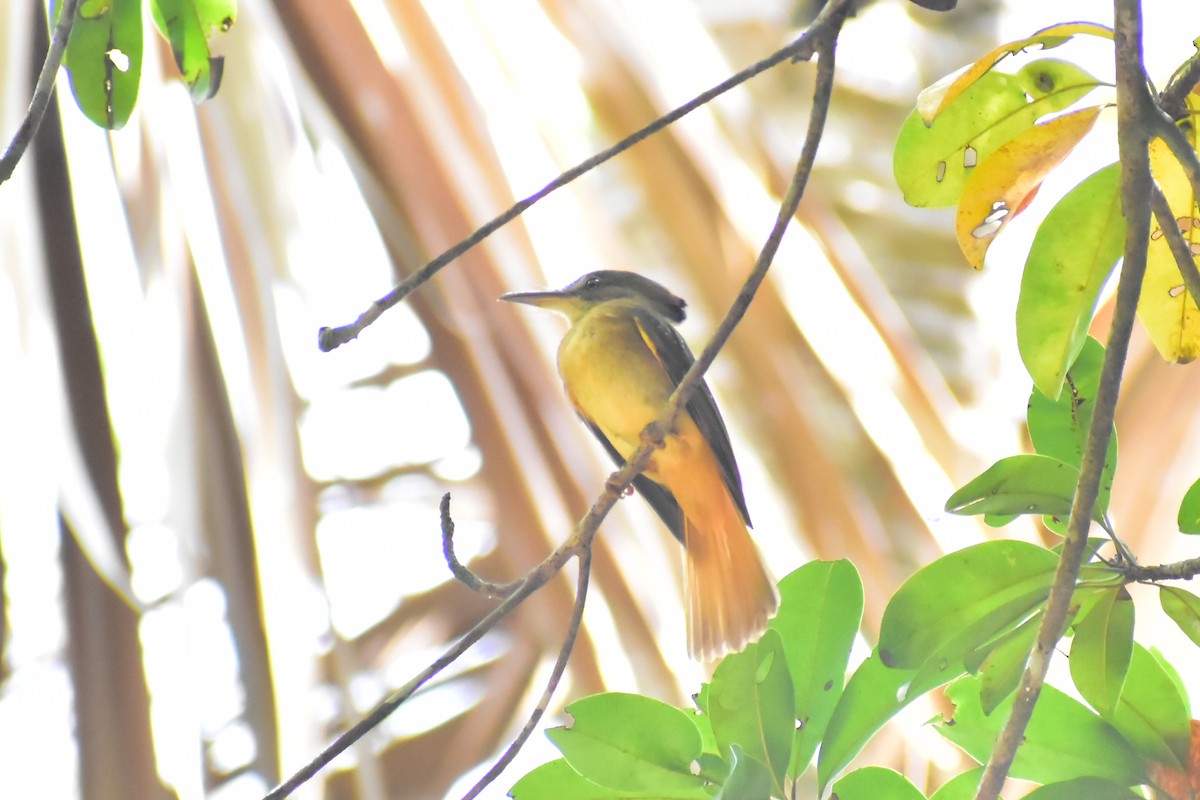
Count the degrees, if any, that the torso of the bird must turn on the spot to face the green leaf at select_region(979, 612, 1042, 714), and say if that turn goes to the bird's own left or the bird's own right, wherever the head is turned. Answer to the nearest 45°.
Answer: approximately 135° to the bird's own left

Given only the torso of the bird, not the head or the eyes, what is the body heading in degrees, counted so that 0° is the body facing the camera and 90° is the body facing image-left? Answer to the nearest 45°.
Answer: approximately 45°

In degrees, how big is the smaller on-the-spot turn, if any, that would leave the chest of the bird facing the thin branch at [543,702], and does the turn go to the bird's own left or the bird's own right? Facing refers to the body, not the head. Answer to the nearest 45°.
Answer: approximately 45° to the bird's own right

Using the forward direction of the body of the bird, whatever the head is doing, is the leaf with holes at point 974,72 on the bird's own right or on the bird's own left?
on the bird's own left

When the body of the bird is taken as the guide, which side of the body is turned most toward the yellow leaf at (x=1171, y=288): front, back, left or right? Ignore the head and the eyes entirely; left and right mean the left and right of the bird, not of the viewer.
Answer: left

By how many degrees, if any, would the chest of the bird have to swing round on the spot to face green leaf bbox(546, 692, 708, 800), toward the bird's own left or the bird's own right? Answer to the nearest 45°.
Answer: approximately 45° to the bird's own left
